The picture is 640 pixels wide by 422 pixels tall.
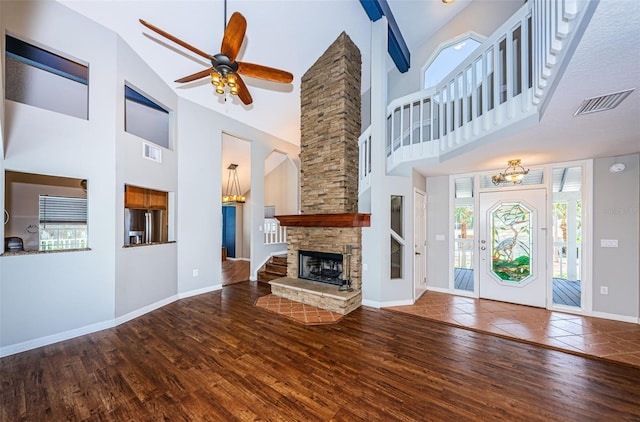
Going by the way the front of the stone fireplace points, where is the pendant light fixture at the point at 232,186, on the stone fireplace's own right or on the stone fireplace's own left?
on the stone fireplace's own right

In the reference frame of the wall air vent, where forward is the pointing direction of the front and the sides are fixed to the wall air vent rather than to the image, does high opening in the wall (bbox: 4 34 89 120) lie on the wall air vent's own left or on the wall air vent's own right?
on the wall air vent's own right

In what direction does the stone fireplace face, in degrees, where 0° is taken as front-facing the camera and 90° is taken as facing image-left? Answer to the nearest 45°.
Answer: approximately 45°

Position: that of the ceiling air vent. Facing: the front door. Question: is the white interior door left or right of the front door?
left

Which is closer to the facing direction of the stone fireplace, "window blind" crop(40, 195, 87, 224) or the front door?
the window blind

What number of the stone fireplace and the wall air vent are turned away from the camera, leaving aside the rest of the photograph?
0

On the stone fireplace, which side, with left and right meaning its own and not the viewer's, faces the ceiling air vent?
left

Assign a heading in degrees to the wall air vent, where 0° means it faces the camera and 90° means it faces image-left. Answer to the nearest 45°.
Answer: approximately 315°

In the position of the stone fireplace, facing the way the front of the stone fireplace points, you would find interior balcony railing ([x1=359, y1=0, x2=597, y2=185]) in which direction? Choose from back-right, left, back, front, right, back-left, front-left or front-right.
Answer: left
